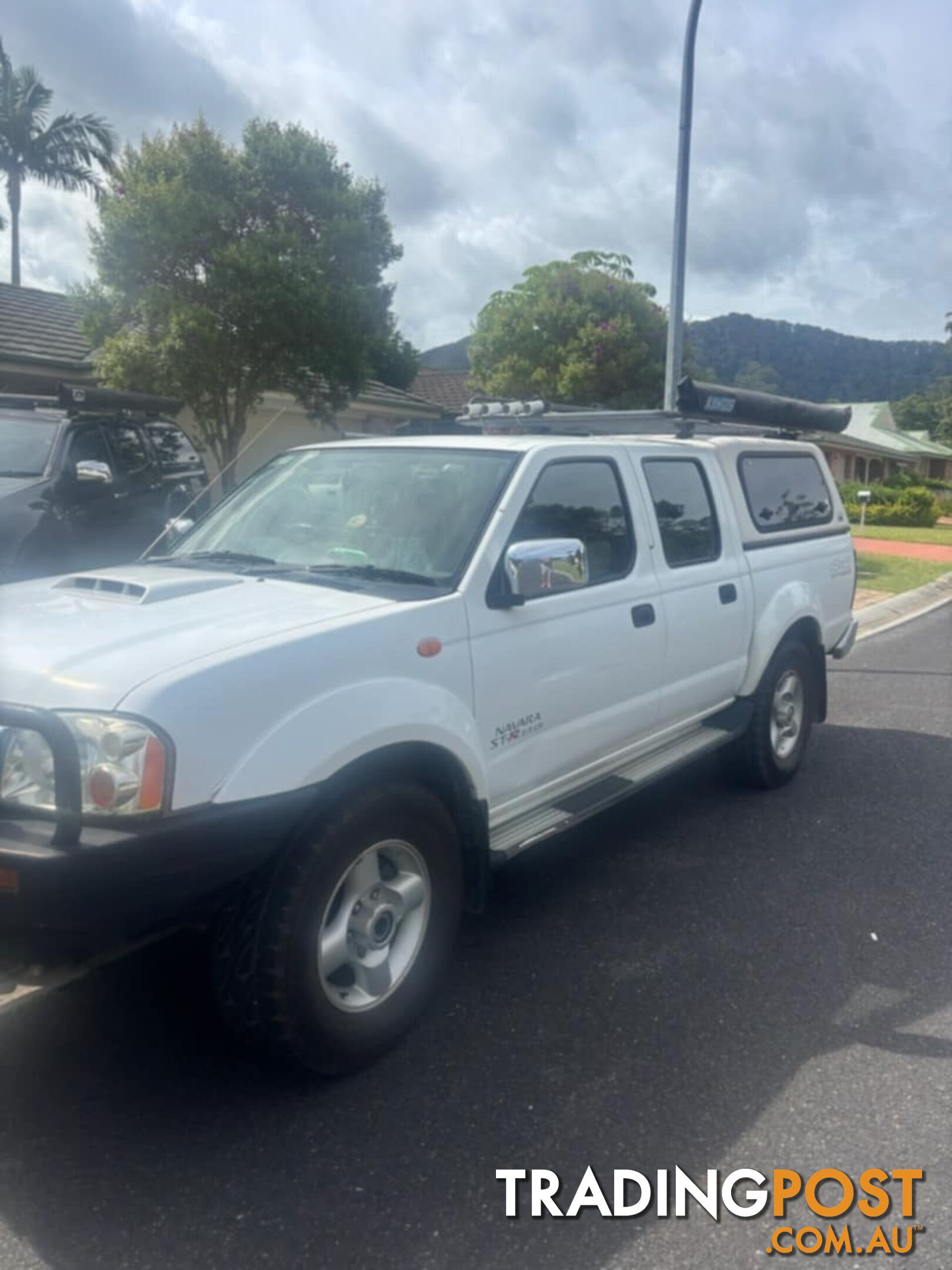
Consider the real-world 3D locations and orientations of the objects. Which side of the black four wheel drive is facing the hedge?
back

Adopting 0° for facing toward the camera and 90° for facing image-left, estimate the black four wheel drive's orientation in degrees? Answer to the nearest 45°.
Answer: approximately 45°

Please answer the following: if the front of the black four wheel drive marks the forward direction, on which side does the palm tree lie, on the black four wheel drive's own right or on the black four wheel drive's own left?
on the black four wheel drive's own right

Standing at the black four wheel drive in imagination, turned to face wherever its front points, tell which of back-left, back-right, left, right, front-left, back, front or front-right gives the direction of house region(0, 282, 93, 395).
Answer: back-right

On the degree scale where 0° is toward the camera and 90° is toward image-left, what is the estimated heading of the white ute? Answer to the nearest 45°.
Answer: approximately 45°

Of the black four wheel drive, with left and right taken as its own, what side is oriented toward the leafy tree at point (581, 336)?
back

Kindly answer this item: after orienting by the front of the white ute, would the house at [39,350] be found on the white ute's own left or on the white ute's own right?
on the white ute's own right

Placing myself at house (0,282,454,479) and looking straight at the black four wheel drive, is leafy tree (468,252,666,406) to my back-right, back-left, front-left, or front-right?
back-left
